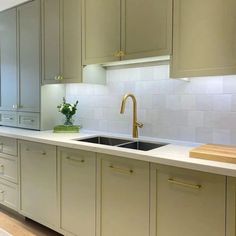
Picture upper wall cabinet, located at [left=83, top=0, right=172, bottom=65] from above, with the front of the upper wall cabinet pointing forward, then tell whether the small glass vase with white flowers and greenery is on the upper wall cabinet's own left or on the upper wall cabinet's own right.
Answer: on the upper wall cabinet's own right

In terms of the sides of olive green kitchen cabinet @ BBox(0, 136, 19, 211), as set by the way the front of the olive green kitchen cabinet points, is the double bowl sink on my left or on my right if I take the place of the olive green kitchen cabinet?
on my left

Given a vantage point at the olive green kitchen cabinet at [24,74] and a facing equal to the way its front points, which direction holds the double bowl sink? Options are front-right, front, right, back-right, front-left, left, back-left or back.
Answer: left

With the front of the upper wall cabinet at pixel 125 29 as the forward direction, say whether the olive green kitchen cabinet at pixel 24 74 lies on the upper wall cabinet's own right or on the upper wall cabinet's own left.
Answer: on the upper wall cabinet's own right

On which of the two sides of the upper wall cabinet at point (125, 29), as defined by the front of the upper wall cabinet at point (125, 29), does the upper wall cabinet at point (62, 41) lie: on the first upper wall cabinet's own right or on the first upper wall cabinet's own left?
on the first upper wall cabinet's own right

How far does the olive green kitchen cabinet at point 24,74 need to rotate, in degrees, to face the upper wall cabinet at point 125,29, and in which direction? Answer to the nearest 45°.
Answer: approximately 90° to its left
